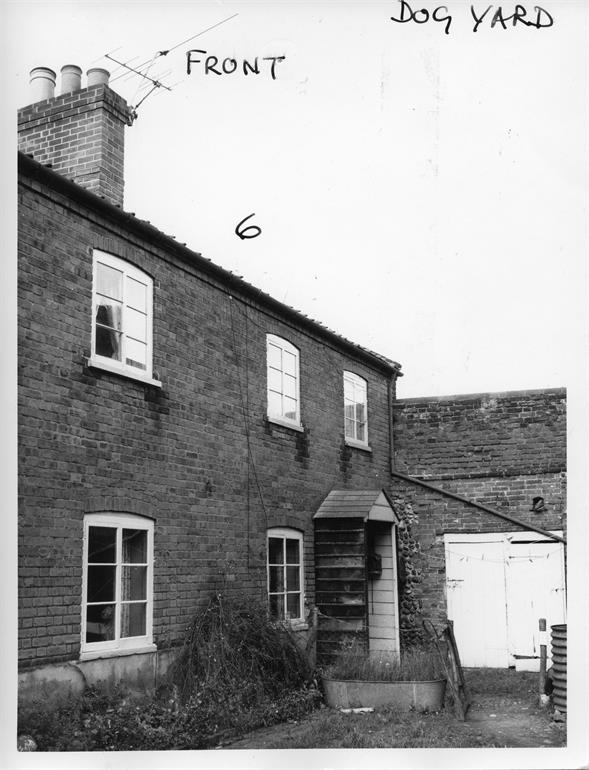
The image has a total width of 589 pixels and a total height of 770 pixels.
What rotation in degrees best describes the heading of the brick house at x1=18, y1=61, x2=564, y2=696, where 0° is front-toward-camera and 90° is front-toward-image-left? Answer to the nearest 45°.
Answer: approximately 315°

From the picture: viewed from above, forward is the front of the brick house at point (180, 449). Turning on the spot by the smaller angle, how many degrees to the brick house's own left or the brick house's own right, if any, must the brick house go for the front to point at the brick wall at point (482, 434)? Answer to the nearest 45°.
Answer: approximately 90° to the brick house's own left

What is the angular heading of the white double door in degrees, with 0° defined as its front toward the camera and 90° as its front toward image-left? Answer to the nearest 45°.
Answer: approximately 0°

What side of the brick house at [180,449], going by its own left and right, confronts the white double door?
left
